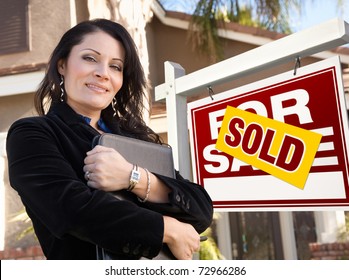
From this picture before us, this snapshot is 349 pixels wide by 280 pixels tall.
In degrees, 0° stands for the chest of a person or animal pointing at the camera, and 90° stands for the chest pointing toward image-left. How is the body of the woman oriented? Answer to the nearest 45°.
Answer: approximately 315°

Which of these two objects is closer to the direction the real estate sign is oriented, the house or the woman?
the woman

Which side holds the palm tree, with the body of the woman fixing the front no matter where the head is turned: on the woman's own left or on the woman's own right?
on the woman's own left

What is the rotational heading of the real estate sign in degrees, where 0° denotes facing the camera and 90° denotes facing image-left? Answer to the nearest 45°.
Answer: approximately 45°

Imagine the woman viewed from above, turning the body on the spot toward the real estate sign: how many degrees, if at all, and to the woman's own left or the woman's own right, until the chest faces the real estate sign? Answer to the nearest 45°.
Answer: approximately 90° to the woman's own left

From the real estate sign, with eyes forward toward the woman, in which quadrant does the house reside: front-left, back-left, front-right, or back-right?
back-right
